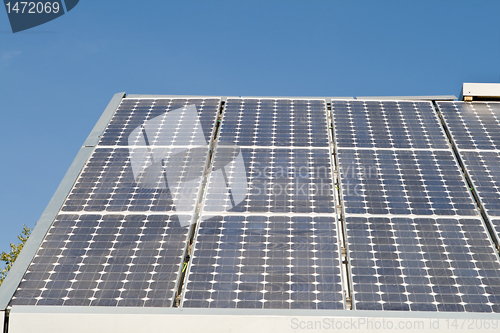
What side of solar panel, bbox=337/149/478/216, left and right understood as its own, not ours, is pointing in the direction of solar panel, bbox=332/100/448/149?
back

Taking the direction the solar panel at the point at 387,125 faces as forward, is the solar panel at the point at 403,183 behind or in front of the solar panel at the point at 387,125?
in front

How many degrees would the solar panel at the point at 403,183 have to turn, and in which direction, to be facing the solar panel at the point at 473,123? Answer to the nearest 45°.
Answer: approximately 135° to its left

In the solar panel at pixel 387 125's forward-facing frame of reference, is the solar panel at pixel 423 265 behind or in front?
in front

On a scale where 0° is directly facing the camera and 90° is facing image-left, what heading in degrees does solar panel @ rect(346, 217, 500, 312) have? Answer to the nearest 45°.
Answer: approximately 0°

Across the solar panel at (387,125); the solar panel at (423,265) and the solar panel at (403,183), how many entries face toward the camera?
3

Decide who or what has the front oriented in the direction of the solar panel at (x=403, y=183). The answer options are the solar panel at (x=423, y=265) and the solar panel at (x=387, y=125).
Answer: the solar panel at (x=387, y=125)

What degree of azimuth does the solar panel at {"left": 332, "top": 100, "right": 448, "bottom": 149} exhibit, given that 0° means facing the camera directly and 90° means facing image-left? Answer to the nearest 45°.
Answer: approximately 0°

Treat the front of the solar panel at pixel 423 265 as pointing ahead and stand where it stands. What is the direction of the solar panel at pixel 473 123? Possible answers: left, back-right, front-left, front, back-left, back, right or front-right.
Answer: back

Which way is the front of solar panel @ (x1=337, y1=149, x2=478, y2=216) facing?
toward the camera
